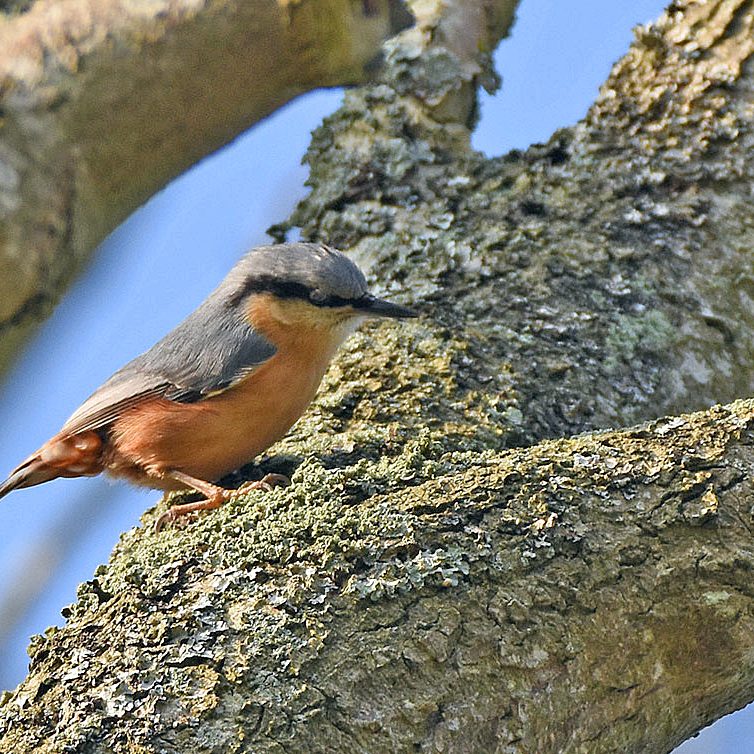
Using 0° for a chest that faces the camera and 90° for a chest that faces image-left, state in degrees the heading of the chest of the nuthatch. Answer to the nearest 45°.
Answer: approximately 270°
